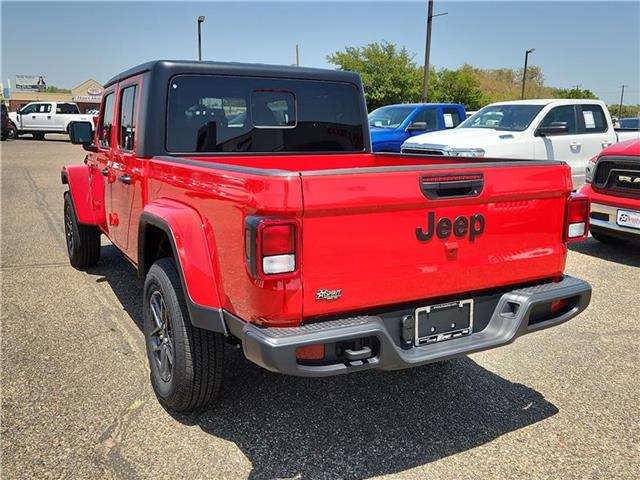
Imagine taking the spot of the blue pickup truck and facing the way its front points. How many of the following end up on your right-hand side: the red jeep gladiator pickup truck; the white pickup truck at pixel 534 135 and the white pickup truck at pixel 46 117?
1

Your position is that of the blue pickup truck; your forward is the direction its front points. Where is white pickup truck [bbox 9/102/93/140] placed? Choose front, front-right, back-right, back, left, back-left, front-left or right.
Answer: right

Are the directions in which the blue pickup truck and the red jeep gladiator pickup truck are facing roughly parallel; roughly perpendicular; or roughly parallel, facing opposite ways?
roughly perpendicular

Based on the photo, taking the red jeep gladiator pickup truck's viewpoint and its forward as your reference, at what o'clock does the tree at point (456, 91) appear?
The tree is roughly at 2 o'clock from the red jeep gladiator pickup truck.

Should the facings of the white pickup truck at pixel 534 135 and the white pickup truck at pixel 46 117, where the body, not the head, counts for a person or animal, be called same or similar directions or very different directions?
same or similar directions

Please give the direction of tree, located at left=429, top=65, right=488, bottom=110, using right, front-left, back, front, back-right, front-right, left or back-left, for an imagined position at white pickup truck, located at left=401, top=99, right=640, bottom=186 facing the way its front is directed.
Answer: back-right

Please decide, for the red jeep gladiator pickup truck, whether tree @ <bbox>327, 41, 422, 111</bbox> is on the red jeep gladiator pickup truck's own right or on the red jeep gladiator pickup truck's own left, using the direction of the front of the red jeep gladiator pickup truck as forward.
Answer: on the red jeep gladiator pickup truck's own right

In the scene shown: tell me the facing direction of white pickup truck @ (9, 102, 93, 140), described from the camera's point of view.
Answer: facing to the left of the viewer

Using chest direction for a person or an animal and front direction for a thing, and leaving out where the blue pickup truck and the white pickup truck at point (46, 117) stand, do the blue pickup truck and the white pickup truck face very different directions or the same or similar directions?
same or similar directions

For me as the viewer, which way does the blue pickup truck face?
facing the viewer and to the left of the viewer

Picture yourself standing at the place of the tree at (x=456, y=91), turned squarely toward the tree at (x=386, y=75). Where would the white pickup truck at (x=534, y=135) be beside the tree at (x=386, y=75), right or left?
left
